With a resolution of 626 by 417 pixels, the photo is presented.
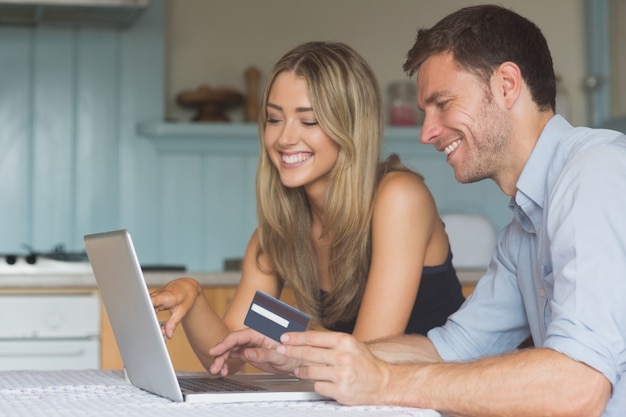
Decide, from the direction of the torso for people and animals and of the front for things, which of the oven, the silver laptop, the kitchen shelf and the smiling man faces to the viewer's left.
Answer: the smiling man

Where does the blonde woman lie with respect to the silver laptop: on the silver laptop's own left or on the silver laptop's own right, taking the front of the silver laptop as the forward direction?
on the silver laptop's own left

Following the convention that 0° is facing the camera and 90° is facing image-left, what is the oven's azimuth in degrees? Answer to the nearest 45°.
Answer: approximately 0°

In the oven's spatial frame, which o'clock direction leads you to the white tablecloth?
The white tablecloth is roughly at 12 o'clock from the oven.

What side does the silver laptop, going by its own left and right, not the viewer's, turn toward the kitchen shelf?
left

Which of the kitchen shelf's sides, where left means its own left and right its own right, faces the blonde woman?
front

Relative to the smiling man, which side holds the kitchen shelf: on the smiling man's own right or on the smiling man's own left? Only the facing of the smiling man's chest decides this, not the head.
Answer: on the smiling man's own right

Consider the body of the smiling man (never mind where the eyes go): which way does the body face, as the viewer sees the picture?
to the viewer's left

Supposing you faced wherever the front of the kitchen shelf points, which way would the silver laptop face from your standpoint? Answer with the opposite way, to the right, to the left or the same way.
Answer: to the left

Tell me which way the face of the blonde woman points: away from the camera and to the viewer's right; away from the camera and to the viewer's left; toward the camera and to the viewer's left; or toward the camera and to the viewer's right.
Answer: toward the camera and to the viewer's left

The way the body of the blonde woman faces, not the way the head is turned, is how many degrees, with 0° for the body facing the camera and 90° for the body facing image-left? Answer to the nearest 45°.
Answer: approximately 45°

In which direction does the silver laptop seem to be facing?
to the viewer's right

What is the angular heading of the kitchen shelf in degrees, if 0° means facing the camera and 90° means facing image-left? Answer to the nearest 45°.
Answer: approximately 0°

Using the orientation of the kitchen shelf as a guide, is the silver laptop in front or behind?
in front

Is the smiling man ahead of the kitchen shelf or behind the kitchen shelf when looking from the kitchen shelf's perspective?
ahead

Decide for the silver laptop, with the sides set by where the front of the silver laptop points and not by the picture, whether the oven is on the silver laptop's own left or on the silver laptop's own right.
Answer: on the silver laptop's own left
